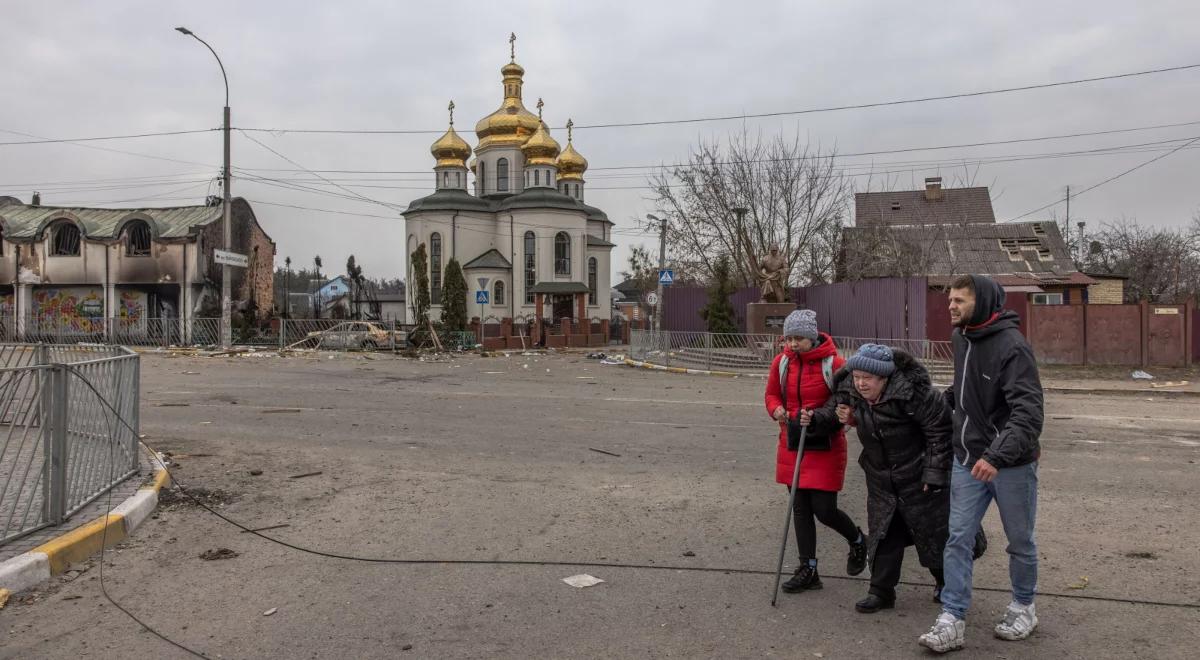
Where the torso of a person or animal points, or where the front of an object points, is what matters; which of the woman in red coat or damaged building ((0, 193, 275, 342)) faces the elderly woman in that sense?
the damaged building

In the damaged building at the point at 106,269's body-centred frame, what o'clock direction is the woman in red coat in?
The woman in red coat is roughly at 12 o'clock from the damaged building.

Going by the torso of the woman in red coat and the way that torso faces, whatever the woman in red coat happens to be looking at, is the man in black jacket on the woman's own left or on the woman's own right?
on the woman's own left

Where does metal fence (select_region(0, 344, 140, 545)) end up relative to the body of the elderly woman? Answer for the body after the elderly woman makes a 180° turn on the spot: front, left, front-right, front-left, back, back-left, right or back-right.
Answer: back-left

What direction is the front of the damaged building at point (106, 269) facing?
toward the camera

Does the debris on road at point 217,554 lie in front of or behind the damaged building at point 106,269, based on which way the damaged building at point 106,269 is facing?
in front

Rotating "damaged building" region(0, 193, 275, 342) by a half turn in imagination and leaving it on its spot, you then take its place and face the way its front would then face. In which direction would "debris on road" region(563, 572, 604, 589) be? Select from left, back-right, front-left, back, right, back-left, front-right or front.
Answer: back

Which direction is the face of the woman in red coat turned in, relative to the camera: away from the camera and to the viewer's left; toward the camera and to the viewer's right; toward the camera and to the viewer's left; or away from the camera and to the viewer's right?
toward the camera and to the viewer's left

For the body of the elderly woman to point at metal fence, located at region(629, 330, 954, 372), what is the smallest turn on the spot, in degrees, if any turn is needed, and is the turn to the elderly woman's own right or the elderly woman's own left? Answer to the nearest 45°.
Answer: approximately 135° to the elderly woman's own right

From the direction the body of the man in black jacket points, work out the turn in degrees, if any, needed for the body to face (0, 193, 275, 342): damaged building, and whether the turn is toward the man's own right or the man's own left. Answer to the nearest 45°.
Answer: approximately 90° to the man's own right

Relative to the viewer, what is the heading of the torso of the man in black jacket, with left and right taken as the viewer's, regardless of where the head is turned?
facing the viewer and to the left of the viewer

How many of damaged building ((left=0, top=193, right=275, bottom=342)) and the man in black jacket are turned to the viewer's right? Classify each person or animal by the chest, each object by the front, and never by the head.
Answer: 0
